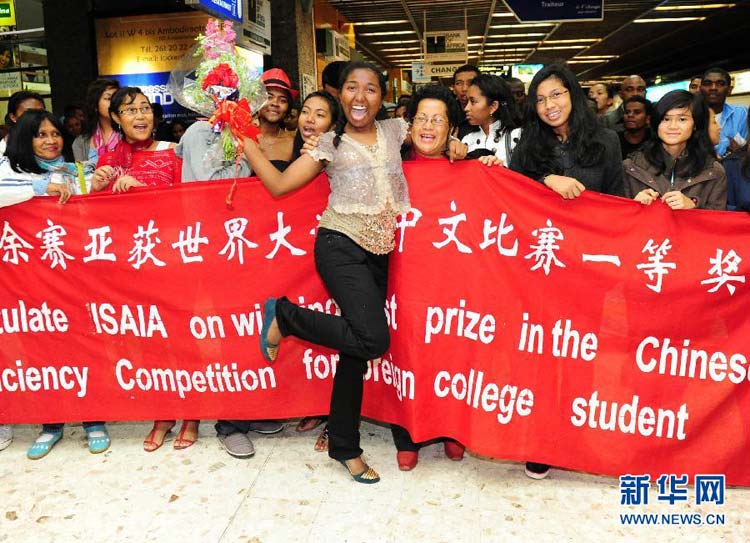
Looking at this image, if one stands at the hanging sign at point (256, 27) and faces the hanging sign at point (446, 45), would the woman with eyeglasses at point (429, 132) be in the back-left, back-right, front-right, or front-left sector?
back-right

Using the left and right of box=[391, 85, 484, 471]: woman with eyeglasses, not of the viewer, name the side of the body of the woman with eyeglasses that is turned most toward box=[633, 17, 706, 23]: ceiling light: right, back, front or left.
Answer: back

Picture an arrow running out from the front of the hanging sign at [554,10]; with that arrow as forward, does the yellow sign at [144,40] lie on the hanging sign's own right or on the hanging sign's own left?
on the hanging sign's own right

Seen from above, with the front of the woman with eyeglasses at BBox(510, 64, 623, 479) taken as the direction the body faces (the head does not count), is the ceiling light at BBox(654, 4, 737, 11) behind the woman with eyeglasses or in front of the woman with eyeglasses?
behind

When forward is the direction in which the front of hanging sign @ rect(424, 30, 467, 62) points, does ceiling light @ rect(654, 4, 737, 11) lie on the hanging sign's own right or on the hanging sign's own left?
on the hanging sign's own left

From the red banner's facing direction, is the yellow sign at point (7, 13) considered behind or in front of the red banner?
behind

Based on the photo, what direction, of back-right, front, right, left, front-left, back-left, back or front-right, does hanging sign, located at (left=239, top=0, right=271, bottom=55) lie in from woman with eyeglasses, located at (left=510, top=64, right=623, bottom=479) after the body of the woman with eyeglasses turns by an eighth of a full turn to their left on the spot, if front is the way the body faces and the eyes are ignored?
back

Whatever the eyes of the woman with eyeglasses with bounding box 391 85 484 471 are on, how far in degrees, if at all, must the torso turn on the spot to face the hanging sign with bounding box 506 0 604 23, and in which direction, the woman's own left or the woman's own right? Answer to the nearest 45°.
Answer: approximately 180°

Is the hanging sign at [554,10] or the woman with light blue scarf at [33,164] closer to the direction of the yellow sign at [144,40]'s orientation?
the woman with light blue scarf

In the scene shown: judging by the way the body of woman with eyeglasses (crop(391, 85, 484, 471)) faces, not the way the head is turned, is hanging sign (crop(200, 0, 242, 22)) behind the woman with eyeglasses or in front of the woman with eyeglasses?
behind

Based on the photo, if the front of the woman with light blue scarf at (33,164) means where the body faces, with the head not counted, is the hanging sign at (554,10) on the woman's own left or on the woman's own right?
on the woman's own left
